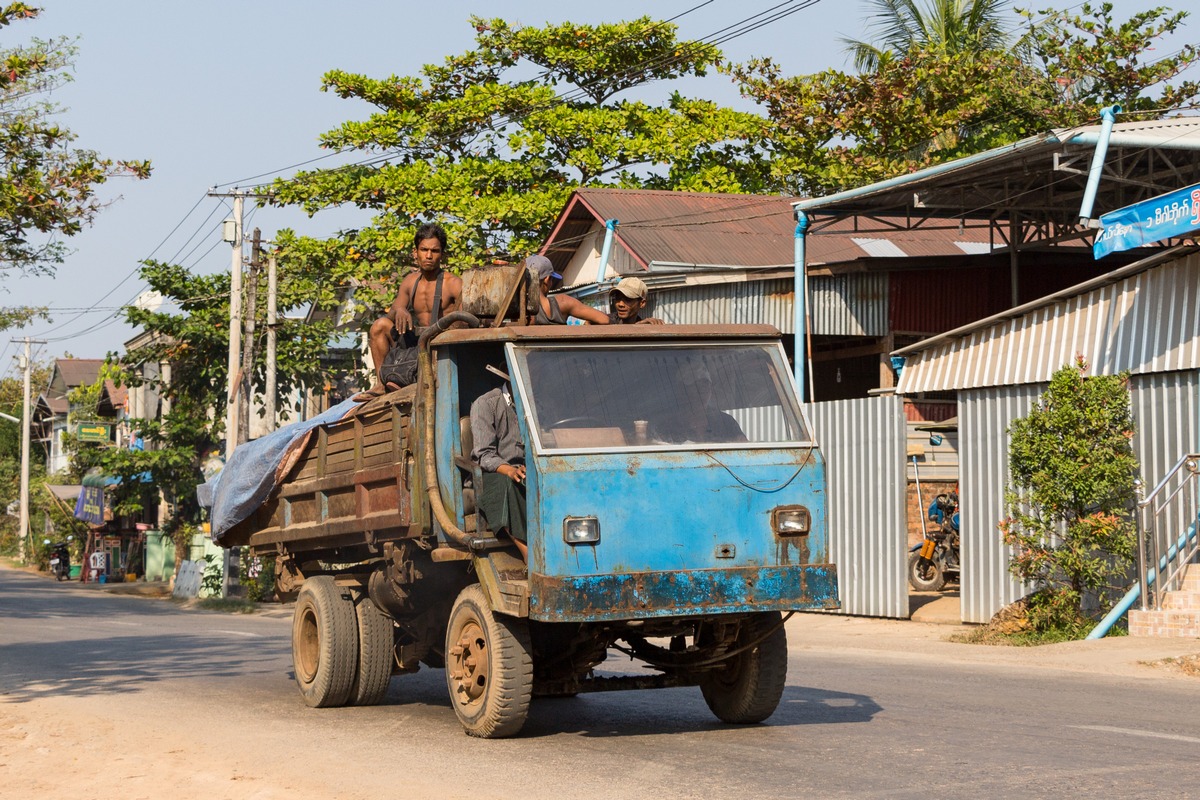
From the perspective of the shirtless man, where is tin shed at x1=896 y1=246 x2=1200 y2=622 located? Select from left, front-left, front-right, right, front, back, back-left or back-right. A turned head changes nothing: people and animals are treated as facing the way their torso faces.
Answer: back-left

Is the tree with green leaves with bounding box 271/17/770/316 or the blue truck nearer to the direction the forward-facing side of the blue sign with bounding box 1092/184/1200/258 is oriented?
the blue truck

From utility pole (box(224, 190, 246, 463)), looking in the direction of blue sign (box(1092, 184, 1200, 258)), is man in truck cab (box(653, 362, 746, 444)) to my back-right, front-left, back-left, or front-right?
front-right

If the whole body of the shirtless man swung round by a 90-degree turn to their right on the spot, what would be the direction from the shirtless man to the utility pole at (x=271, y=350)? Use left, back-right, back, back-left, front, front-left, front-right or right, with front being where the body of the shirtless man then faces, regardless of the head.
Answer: right

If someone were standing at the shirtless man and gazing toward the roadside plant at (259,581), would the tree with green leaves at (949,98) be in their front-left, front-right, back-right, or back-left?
front-right

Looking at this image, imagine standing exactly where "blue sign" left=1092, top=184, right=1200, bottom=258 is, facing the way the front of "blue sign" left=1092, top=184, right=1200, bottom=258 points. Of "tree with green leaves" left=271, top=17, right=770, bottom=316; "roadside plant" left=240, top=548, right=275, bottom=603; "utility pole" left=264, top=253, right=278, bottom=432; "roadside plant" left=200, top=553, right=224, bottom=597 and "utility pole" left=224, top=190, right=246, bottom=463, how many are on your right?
5

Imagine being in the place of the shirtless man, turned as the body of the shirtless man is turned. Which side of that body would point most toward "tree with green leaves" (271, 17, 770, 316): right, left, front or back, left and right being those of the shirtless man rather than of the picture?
back

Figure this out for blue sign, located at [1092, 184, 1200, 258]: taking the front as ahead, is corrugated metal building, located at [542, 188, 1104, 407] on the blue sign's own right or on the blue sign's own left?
on the blue sign's own right

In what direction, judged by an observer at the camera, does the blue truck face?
facing the viewer and to the right of the viewer

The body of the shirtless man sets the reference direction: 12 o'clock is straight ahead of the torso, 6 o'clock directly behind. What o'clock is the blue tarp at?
The blue tarp is roughly at 5 o'clock from the shirtless man.

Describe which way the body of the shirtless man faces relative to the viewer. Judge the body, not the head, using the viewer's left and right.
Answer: facing the viewer

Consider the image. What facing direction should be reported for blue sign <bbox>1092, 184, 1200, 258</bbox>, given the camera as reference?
facing the viewer and to the left of the viewer

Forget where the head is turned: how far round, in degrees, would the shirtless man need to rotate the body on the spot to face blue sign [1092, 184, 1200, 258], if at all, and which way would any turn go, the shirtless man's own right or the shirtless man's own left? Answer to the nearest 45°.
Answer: approximately 135° to the shirtless man's own left

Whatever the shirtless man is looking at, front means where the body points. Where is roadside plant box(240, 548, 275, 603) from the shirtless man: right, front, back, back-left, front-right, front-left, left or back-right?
back

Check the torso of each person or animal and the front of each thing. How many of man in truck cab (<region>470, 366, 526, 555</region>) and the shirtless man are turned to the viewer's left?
0

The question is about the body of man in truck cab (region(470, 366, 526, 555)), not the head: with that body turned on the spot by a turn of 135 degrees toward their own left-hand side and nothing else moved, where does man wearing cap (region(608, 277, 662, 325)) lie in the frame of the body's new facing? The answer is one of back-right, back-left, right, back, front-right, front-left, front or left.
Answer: front-right

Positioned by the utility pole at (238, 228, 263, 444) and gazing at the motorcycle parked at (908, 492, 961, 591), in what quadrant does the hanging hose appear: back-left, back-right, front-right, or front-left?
front-right
